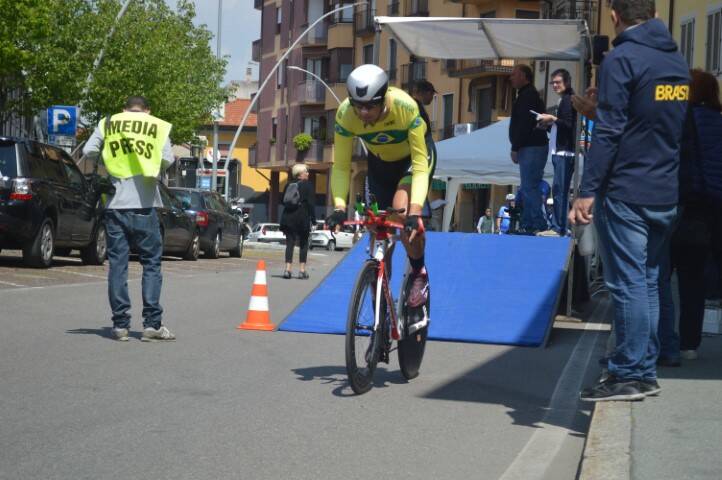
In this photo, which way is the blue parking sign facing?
toward the camera

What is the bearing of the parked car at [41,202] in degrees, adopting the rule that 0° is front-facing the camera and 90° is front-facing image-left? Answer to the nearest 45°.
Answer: approximately 225°

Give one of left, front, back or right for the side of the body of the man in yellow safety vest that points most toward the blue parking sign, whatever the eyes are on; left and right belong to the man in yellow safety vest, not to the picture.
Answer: front

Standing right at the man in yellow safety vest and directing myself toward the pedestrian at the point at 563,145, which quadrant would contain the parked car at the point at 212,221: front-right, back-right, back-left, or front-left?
front-left

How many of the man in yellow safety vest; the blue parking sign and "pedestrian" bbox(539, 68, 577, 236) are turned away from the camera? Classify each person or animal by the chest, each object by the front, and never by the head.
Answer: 1

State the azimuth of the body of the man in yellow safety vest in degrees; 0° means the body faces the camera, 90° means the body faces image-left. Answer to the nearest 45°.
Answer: approximately 180°

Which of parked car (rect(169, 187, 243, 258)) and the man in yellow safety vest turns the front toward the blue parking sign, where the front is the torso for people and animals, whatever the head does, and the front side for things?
the man in yellow safety vest

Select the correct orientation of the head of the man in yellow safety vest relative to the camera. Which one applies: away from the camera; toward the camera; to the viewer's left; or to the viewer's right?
away from the camera

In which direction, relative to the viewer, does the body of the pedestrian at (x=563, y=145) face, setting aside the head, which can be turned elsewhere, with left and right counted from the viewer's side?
facing to the left of the viewer

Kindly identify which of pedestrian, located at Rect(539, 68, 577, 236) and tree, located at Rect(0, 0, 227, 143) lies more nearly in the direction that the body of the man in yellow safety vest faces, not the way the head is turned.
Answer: the tree

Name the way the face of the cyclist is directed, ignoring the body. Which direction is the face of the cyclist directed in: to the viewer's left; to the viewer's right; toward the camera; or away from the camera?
toward the camera
